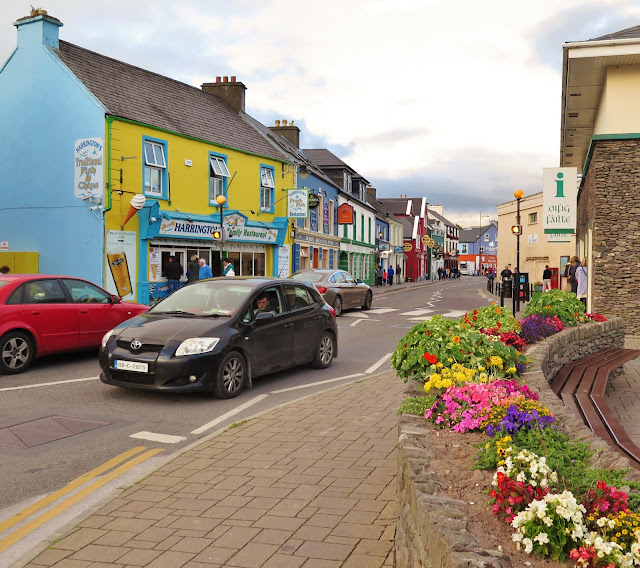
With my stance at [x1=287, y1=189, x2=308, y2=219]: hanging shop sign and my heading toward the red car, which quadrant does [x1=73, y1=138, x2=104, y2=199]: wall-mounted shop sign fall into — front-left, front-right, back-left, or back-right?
front-right

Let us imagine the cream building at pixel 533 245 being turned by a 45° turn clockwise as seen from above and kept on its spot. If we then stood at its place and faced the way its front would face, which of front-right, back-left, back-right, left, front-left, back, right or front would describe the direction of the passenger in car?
left

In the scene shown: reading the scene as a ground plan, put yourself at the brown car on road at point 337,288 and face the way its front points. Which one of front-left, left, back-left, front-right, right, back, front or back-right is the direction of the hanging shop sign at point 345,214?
front-left

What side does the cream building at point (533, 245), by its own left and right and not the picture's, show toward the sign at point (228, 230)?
front

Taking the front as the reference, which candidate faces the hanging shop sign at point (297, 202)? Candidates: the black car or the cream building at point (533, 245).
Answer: the cream building

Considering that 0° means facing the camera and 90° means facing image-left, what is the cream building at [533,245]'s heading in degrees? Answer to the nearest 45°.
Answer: approximately 45°

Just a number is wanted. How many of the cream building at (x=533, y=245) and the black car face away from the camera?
0

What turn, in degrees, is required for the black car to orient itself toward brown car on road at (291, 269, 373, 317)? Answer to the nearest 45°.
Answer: approximately 135° to its right

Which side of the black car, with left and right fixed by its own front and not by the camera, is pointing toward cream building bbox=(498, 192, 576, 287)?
back

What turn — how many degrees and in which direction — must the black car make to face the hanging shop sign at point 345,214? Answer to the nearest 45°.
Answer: approximately 135° to its right

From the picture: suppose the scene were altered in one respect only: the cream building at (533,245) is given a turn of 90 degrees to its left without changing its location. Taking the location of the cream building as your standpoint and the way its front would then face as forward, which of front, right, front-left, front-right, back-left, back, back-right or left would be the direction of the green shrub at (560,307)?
front-right

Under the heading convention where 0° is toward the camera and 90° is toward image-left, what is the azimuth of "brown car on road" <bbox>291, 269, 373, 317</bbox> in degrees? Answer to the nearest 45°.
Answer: approximately 225°

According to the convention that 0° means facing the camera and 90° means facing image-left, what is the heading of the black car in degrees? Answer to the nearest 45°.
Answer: approximately 45°

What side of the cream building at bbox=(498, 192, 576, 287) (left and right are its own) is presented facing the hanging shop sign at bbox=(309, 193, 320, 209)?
front
